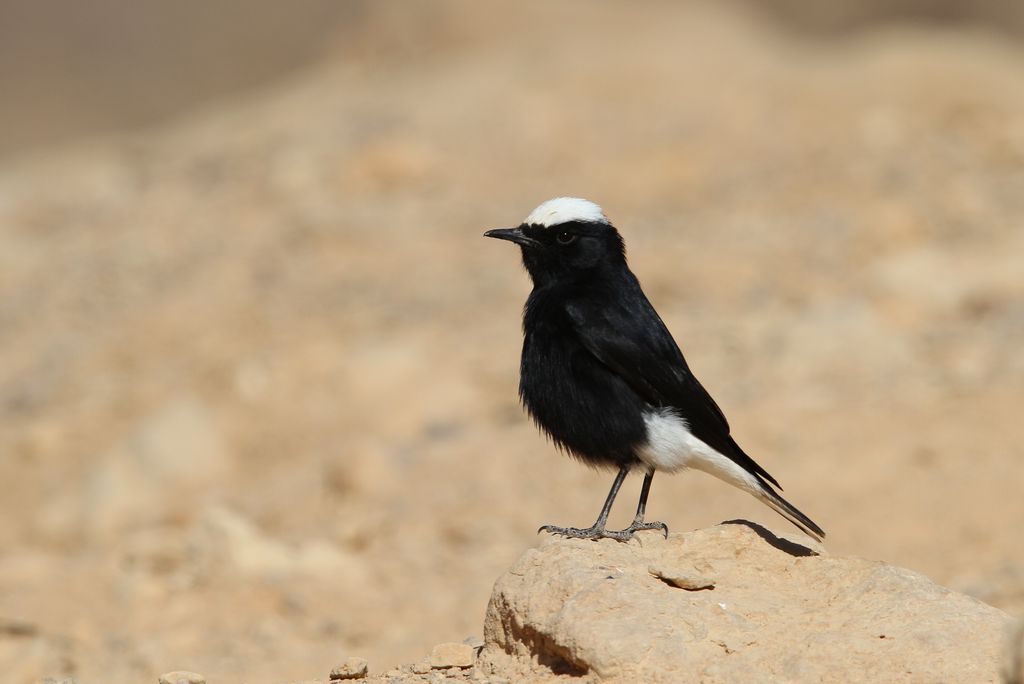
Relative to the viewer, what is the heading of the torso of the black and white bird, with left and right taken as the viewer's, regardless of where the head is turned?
facing to the left of the viewer

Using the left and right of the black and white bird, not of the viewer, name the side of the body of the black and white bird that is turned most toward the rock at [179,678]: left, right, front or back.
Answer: front
